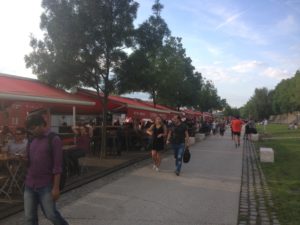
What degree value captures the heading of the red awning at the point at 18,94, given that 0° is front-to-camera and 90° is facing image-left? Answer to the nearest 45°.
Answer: approximately 315°

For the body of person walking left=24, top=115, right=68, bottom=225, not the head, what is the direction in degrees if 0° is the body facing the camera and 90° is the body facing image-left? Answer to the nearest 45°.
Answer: approximately 45°

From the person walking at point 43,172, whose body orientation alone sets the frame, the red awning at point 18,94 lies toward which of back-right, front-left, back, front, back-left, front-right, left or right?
back-right

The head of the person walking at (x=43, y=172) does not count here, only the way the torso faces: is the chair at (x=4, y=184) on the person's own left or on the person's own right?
on the person's own right

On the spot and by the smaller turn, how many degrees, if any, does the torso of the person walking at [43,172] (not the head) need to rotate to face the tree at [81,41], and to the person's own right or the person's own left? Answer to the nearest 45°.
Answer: approximately 135° to the person's own right

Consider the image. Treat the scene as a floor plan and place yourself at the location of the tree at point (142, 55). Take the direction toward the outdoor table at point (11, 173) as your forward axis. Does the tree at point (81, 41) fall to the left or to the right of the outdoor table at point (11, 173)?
right

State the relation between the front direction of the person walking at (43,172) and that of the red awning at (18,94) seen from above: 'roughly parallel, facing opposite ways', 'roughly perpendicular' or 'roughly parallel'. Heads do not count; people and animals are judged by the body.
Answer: roughly perpendicular

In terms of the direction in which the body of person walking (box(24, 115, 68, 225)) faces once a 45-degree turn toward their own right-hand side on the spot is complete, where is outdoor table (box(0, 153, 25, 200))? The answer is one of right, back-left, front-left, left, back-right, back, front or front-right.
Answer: right

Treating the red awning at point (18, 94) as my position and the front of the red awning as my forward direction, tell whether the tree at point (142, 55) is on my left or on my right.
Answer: on my left

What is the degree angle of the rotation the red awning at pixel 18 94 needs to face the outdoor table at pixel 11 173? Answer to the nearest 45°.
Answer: approximately 45° to its right

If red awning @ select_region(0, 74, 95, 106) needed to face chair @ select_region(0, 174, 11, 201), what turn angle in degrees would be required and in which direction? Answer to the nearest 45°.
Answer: approximately 45° to its right
